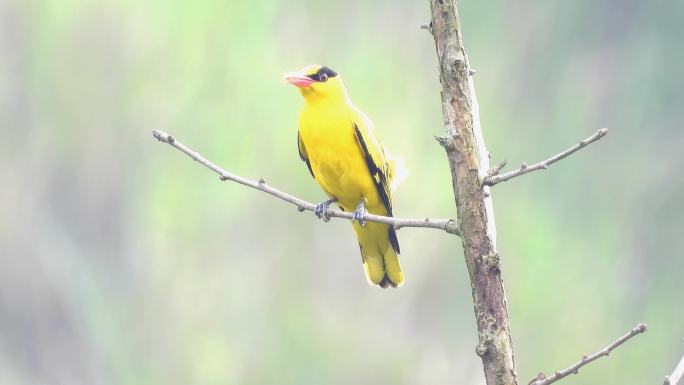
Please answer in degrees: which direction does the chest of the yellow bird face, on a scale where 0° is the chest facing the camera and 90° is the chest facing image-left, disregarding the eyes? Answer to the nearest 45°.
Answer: approximately 45°

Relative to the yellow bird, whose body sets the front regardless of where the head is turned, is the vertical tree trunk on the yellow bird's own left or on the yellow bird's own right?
on the yellow bird's own left
